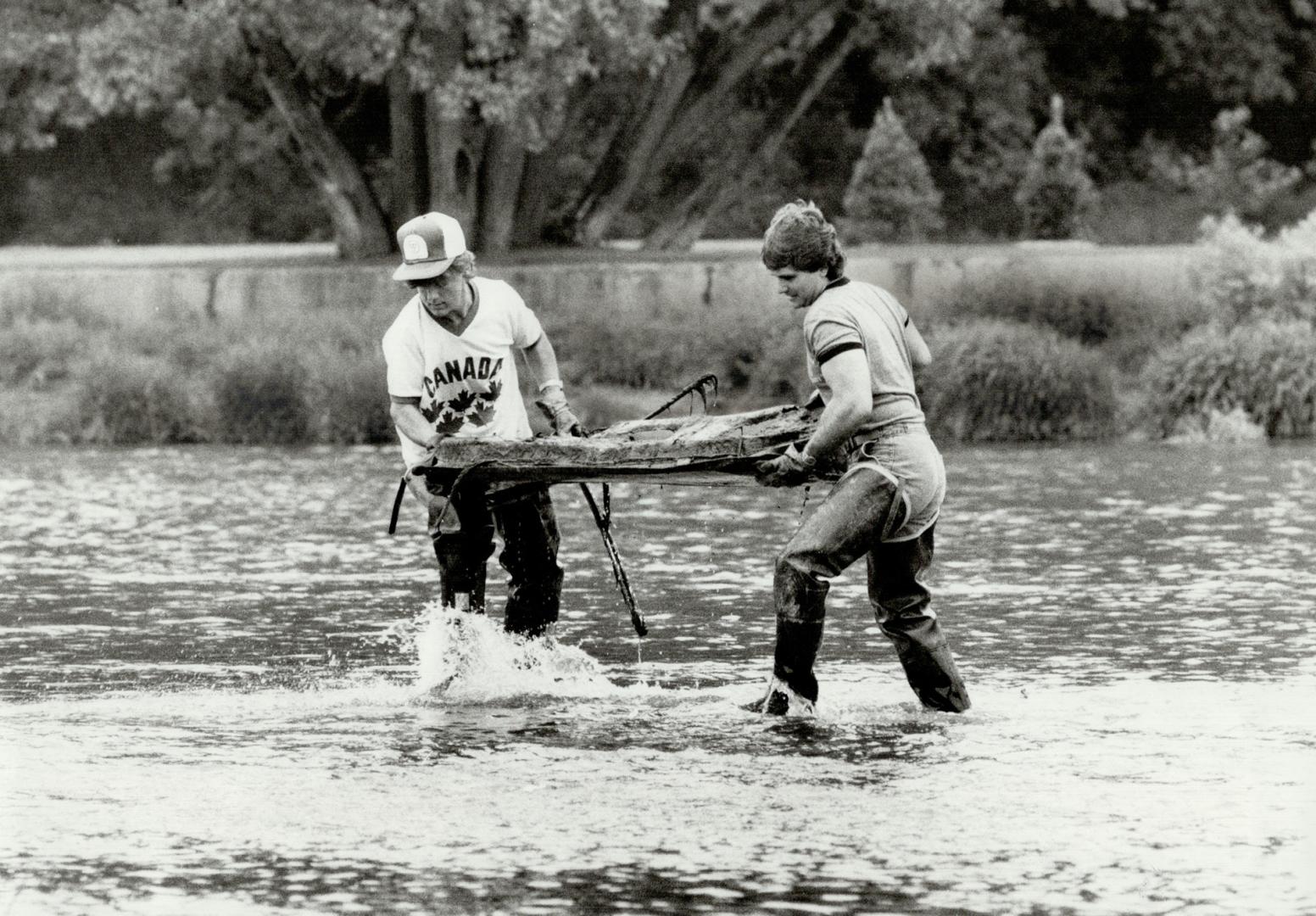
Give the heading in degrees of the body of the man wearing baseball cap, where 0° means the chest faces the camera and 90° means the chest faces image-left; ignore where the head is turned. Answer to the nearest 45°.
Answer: approximately 0°

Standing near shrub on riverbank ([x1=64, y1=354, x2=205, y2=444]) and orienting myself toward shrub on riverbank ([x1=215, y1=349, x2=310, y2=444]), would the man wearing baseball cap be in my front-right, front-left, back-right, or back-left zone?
front-right

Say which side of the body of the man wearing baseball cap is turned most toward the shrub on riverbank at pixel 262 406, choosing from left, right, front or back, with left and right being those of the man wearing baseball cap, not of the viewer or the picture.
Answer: back

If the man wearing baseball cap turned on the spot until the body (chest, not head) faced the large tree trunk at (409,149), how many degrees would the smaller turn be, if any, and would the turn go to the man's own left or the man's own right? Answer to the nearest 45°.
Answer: approximately 180°

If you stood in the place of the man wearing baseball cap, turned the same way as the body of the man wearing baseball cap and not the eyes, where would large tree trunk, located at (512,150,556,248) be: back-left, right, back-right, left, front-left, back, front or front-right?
back

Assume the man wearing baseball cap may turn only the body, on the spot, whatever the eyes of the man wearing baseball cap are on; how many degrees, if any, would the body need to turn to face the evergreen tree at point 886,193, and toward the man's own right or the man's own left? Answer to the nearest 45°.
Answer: approximately 180°

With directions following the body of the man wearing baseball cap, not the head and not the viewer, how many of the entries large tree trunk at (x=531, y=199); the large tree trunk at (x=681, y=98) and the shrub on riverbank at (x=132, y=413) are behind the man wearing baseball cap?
3

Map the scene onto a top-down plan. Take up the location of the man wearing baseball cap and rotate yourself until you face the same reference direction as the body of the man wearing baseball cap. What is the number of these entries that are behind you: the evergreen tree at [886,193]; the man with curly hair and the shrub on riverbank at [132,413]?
2

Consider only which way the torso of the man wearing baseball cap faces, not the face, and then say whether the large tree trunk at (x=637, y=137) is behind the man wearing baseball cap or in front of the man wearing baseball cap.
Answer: behind

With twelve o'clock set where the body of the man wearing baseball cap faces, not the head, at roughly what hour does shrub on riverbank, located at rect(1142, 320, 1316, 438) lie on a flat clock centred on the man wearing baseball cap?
The shrub on riverbank is roughly at 7 o'clock from the man wearing baseball cap.

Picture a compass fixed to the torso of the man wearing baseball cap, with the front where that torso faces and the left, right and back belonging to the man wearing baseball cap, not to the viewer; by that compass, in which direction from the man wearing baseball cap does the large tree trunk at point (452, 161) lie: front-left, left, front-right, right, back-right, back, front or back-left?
back

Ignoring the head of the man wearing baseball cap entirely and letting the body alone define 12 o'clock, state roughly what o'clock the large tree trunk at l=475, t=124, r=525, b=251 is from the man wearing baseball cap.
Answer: The large tree trunk is roughly at 6 o'clock from the man wearing baseball cap.

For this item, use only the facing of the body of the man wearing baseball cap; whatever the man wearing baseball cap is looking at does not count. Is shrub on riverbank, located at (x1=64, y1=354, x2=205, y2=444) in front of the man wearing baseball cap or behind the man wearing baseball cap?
behind

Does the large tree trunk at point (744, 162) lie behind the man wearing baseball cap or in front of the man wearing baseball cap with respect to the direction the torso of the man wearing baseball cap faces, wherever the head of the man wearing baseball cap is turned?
behind

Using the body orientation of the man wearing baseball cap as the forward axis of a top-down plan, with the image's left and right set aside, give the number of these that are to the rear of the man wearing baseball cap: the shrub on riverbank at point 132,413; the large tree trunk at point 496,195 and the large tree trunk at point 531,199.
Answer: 3
